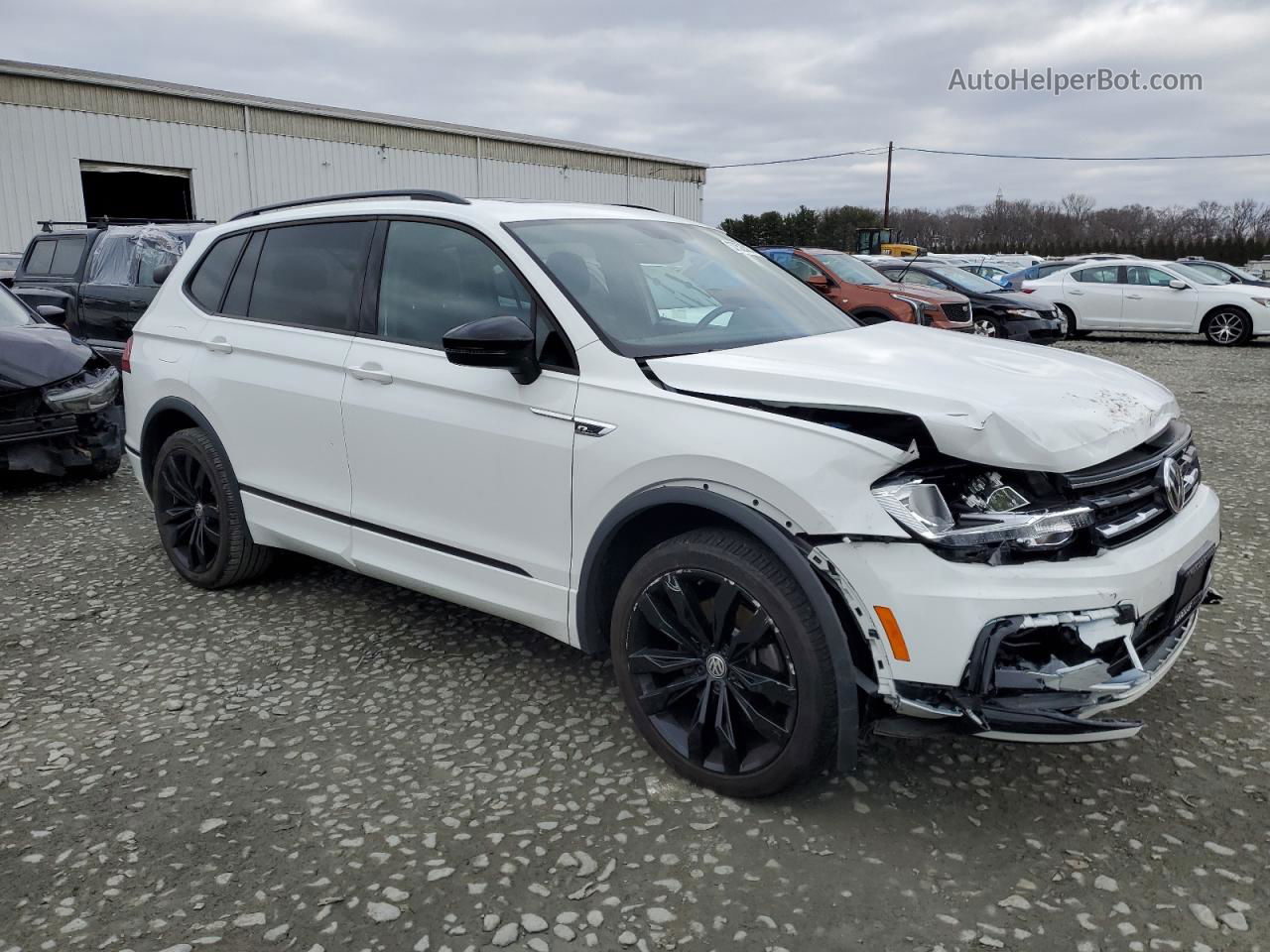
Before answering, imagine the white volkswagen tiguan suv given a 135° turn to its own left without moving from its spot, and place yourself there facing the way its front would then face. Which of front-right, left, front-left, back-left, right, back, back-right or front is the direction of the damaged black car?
front-left

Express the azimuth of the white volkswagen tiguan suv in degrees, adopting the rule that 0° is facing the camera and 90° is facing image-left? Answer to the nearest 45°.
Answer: approximately 315°

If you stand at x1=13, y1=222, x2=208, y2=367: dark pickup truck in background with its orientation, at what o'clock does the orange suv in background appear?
The orange suv in background is roughly at 11 o'clock from the dark pickup truck in background.

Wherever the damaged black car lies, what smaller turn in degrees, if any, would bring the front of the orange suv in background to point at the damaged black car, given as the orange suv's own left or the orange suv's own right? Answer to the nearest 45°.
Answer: approximately 90° to the orange suv's own right

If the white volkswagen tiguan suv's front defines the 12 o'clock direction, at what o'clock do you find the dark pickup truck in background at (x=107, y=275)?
The dark pickup truck in background is roughly at 6 o'clock from the white volkswagen tiguan suv.

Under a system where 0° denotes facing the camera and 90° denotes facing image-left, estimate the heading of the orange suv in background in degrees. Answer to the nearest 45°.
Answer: approximately 315°

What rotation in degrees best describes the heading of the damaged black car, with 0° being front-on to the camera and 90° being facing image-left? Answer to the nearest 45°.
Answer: approximately 315°
